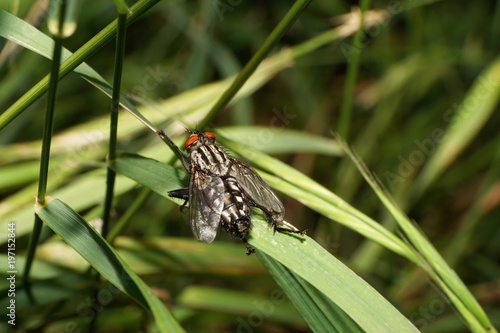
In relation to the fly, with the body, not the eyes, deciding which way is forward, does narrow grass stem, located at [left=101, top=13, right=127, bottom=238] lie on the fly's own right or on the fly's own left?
on the fly's own left

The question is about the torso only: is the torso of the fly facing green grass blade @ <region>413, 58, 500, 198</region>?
no

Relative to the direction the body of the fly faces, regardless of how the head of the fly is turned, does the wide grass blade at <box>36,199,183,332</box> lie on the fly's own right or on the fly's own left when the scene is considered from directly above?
on the fly's own left

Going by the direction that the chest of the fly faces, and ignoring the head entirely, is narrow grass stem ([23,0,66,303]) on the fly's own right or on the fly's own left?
on the fly's own left

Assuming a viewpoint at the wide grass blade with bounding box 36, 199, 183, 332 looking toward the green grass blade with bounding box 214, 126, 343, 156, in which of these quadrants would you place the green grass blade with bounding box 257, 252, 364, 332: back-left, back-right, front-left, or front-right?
front-right

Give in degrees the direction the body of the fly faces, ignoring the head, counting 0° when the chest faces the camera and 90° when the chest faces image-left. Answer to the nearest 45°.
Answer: approximately 135°
